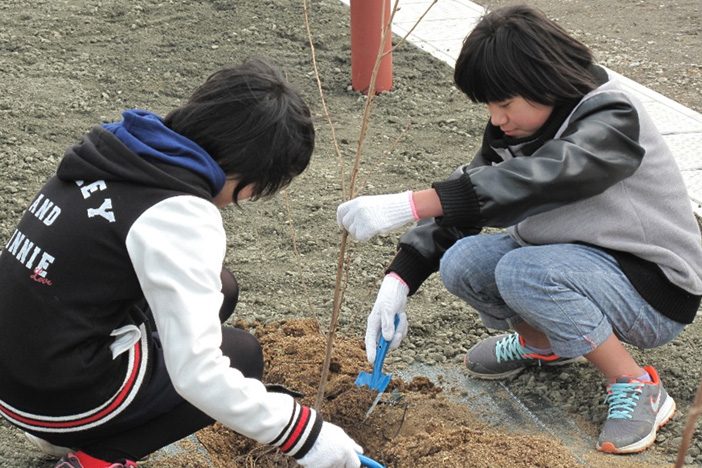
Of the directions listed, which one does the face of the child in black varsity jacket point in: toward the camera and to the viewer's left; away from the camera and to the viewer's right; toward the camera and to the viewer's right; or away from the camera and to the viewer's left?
away from the camera and to the viewer's right

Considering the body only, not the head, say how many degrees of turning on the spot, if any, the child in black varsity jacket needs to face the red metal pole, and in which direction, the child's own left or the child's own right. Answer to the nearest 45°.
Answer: approximately 45° to the child's own left

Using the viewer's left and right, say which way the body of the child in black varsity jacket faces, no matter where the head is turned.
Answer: facing away from the viewer and to the right of the viewer
